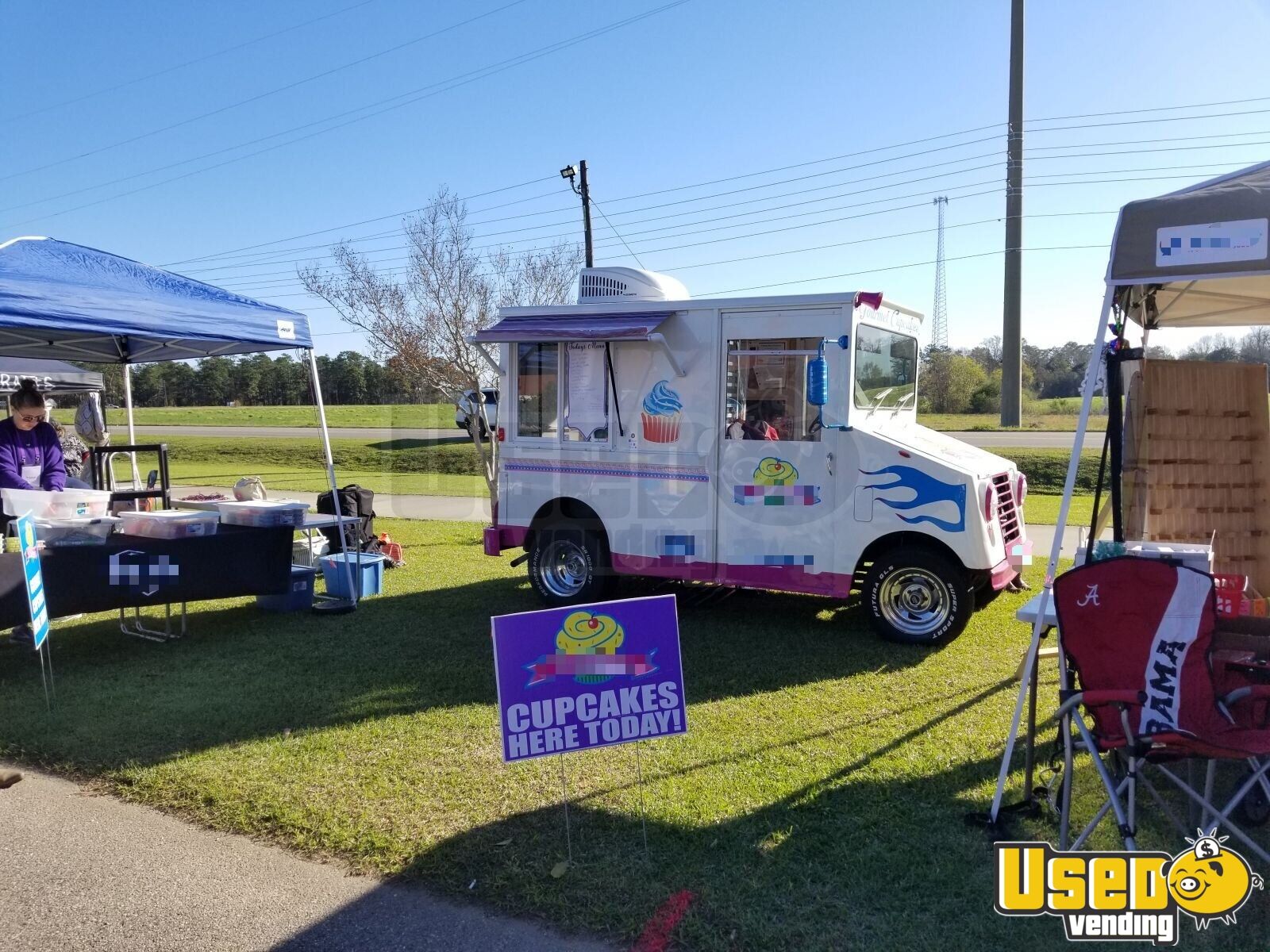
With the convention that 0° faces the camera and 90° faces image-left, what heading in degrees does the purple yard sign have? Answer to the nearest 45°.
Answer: approximately 0°

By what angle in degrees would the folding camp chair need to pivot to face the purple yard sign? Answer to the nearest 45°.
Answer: approximately 90° to its right

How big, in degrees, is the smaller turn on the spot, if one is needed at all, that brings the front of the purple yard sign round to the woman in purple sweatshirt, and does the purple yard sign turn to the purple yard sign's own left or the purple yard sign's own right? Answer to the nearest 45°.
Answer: approximately 135° to the purple yard sign's own right

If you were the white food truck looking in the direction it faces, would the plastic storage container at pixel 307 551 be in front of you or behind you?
behind

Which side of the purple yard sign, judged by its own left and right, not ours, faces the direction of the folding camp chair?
left

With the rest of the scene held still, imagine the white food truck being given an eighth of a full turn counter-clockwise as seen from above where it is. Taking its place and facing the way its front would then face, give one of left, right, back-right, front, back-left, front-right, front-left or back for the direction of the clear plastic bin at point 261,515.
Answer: back

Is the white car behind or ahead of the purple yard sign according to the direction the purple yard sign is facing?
behind

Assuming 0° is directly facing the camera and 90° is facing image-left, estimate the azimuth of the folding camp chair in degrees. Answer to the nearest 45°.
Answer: approximately 315°

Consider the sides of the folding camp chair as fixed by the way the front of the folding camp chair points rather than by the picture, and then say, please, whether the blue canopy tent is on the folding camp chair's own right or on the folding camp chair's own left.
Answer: on the folding camp chair's own right

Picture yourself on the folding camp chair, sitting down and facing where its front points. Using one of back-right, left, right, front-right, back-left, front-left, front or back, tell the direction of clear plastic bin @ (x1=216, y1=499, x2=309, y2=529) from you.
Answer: back-right

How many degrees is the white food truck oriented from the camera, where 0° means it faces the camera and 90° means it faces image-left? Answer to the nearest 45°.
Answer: approximately 315°

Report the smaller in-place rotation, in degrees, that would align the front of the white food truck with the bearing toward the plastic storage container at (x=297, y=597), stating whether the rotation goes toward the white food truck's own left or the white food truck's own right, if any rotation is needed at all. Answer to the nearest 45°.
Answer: approximately 135° to the white food truck's own right
